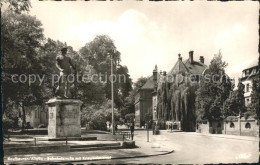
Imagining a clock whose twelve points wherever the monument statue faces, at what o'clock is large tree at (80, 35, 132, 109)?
The large tree is roughly at 8 o'clock from the monument statue.

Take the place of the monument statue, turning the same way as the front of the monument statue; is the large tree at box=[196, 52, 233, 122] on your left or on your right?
on your left

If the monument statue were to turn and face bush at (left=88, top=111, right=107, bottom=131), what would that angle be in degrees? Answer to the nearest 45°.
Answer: approximately 135° to its left

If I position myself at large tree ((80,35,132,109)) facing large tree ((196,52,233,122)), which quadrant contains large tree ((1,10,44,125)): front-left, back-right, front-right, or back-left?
back-right
